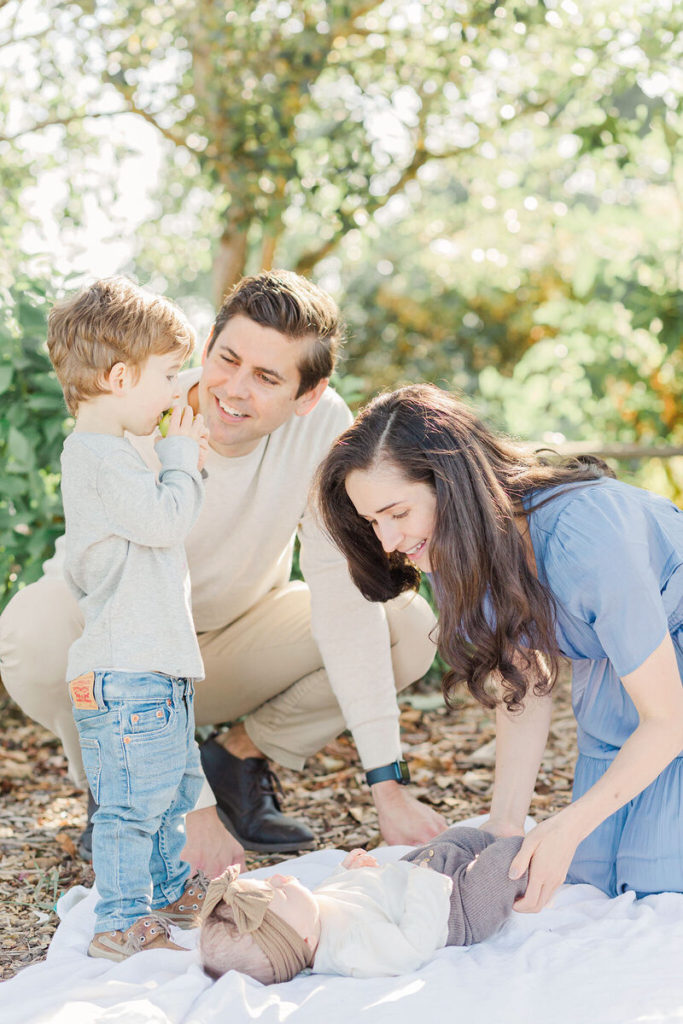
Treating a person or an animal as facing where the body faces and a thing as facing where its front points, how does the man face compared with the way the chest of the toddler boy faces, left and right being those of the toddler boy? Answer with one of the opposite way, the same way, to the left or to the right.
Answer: to the right

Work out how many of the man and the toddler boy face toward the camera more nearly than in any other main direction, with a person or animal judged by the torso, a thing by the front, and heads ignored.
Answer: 1

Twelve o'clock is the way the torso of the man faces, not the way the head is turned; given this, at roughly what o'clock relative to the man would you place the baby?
The baby is roughly at 12 o'clock from the man.

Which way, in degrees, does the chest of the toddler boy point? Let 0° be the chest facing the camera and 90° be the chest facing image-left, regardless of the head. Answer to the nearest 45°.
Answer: approximately 270°

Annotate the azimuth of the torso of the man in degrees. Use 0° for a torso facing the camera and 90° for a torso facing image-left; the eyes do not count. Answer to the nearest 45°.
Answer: approximately 0°
